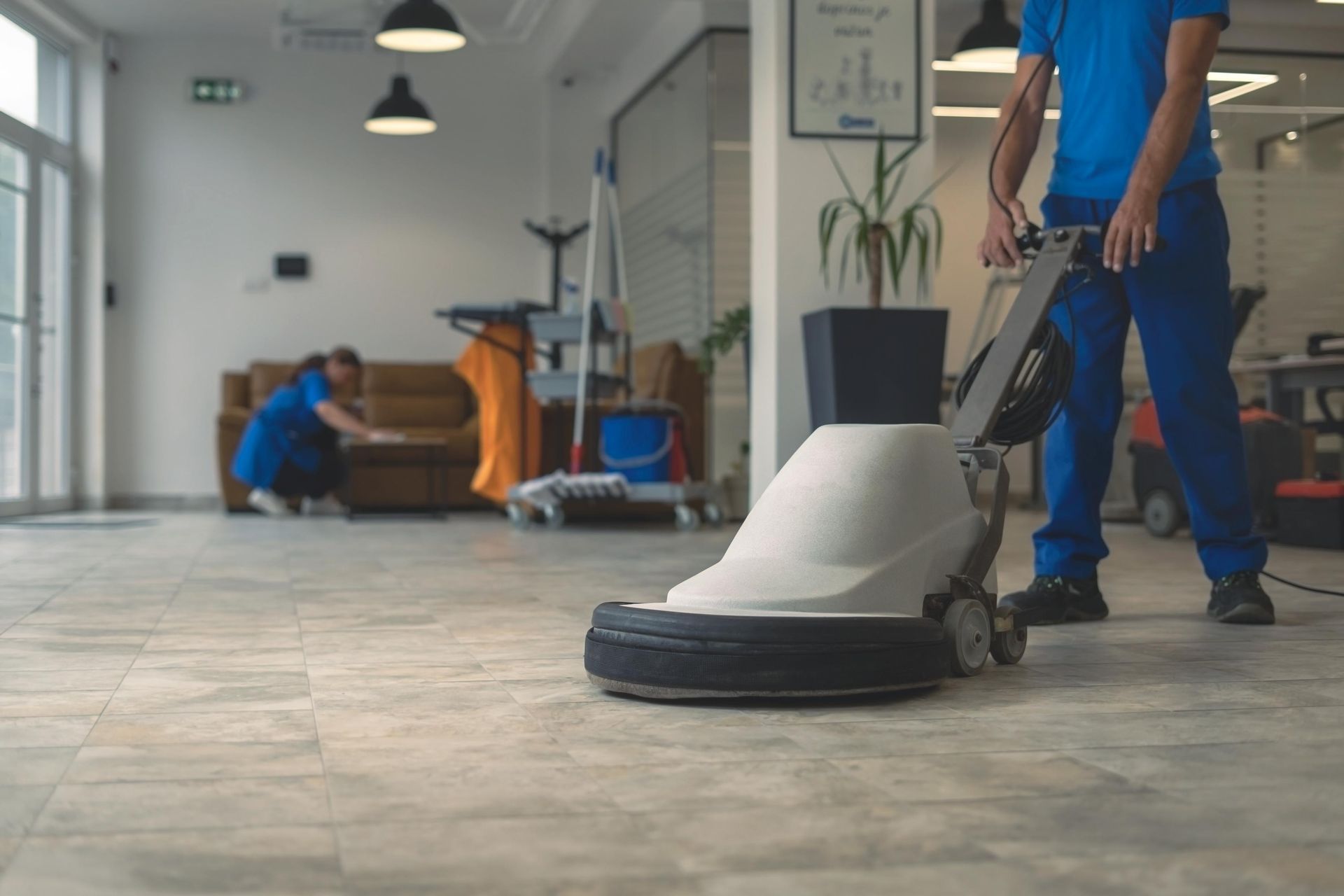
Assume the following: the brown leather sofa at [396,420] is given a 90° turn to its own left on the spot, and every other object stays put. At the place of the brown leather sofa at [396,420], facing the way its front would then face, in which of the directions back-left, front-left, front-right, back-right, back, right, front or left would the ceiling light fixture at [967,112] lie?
front

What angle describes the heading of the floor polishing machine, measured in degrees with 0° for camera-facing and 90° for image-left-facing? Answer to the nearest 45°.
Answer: approximately 45°

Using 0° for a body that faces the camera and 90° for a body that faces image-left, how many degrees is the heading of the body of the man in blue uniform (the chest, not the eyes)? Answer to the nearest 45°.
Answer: approximately 45°

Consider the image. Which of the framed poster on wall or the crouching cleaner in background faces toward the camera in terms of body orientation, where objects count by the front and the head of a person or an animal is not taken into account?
the framed poster on wall

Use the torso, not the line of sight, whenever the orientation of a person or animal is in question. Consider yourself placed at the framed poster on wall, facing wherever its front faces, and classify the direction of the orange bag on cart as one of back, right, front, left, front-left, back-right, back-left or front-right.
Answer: back-right

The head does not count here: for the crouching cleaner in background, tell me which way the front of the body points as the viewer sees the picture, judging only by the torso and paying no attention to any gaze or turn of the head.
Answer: to the viewer's right

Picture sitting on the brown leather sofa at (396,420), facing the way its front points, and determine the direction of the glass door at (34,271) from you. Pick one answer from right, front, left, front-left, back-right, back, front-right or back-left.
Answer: right

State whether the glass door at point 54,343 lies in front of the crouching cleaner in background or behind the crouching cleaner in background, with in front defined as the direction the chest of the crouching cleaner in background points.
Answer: behind

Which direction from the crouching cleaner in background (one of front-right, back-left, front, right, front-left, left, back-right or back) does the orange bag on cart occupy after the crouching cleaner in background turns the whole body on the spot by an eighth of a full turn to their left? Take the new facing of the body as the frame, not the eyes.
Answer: right

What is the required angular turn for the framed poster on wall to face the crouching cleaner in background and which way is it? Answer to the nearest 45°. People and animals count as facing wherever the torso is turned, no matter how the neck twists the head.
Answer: approximately 135° to its right

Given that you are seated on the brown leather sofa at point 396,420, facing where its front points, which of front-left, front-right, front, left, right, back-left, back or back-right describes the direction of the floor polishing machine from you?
front

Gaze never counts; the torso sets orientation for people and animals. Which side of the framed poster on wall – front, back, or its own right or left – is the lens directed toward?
front

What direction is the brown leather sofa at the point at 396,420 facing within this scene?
toward the camera

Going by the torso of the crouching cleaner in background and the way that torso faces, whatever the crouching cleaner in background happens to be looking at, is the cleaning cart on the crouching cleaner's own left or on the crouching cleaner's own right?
on the crouching cleaner's own right

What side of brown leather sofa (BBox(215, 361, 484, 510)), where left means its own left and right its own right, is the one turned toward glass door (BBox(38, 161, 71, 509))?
right
